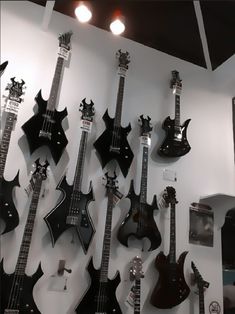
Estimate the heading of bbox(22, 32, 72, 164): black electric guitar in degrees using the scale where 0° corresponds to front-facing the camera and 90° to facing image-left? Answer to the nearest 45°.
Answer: approximately 0°

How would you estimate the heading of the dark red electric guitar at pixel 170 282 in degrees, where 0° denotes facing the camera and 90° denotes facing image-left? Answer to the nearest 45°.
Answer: approximately 0°
